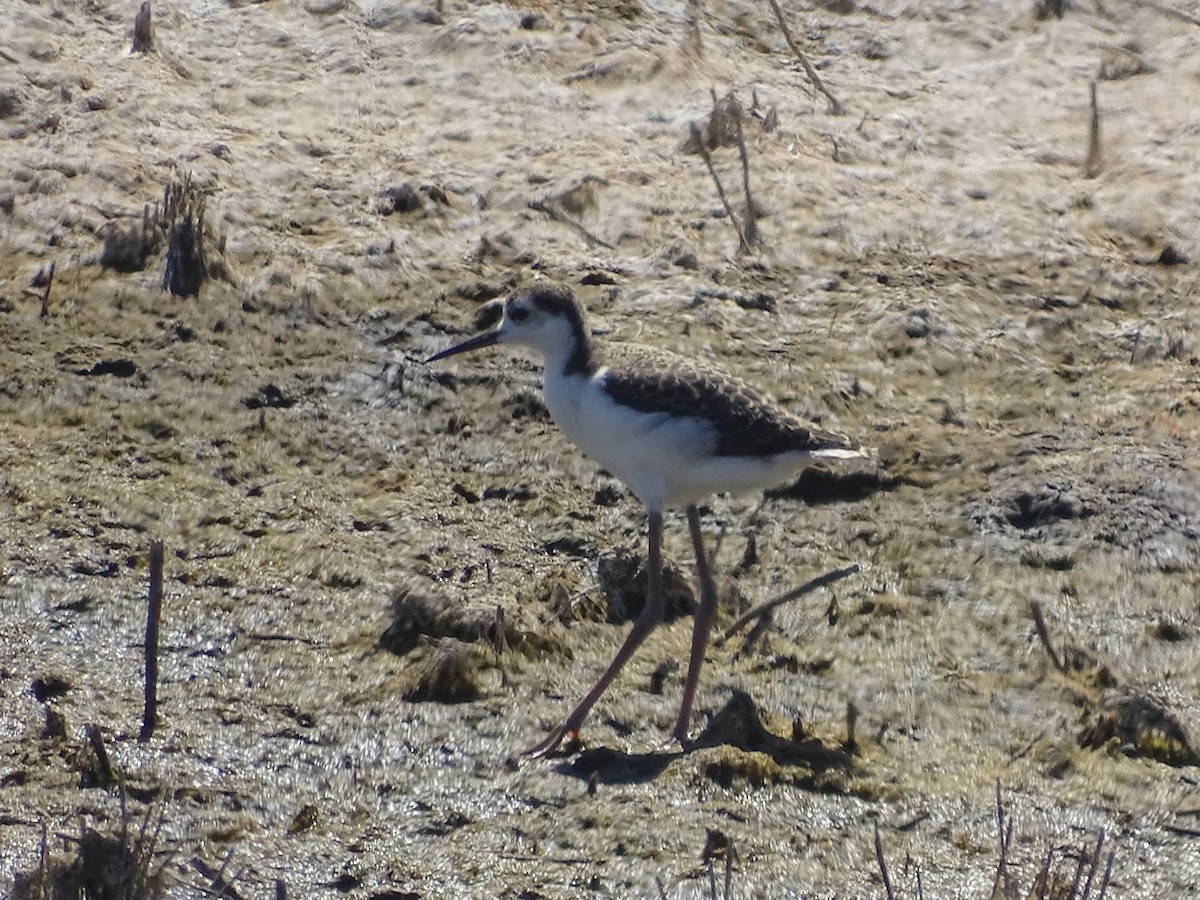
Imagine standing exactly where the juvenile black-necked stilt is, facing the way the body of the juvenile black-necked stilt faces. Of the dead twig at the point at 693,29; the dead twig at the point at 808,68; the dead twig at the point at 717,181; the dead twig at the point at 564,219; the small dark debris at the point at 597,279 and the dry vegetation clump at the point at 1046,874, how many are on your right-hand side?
5

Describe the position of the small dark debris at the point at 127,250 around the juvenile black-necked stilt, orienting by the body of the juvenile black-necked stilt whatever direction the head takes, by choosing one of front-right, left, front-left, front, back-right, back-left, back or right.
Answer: front-right

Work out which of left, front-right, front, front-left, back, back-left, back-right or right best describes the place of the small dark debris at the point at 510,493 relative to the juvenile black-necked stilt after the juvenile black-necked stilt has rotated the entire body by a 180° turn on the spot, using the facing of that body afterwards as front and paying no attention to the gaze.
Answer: back-left

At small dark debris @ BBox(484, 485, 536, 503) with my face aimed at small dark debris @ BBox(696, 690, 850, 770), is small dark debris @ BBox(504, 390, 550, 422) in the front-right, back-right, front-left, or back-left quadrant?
back-left

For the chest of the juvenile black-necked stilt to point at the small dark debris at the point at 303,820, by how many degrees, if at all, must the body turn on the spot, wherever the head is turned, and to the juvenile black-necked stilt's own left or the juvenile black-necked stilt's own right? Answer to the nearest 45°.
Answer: approximately 45° to the juvenile black-necked stilt's own left

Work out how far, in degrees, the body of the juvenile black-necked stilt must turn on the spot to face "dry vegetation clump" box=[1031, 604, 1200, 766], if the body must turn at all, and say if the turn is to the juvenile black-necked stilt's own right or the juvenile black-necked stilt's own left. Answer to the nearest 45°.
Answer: approximately 180°

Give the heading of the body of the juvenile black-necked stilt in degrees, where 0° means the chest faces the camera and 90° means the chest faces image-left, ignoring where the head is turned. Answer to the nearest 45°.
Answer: approximately 90°

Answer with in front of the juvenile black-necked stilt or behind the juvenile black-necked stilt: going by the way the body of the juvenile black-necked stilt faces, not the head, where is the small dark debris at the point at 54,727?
in front

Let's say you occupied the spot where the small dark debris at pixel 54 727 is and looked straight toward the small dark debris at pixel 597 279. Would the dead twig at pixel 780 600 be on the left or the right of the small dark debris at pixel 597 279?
right

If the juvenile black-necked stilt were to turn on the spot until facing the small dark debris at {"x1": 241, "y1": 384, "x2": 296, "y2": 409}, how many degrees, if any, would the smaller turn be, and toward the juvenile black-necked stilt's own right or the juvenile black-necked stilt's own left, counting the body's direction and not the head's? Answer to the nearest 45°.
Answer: approximately 45° to the juvenile black-necked stilt's own right

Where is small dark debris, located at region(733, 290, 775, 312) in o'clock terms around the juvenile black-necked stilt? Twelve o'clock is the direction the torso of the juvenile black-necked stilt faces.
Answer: The small dark debris is roughly at 3 o'clock from the juvenile black-necked stilt.

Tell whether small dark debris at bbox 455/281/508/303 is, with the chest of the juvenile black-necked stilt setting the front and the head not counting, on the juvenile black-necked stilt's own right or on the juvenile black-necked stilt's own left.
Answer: on the juvenile black-necked stilt's own right

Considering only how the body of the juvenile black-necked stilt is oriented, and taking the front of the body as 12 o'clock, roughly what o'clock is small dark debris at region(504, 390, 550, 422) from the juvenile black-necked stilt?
The small dark debris is roughly at 2 o'clock from the juvenile black-necked stilt.

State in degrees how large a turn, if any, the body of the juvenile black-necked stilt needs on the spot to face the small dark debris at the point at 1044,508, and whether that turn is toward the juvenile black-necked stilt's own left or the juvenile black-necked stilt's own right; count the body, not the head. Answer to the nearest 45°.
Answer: approximately 135° to the juvenile black-necked stilt's own right

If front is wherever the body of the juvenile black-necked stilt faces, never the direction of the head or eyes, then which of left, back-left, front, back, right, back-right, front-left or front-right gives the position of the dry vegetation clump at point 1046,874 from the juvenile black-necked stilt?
back-left

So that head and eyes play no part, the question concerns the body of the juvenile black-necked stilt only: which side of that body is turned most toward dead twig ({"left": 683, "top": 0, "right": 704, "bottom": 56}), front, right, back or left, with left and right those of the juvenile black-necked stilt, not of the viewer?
right

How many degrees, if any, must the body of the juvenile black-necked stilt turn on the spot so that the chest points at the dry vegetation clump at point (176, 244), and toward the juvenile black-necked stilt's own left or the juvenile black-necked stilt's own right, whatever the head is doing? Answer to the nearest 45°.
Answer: approximately 45° to the juvenile black-necked stilt's own right

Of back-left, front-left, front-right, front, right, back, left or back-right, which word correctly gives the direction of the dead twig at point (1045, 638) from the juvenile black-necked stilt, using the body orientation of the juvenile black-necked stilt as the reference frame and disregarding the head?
back
